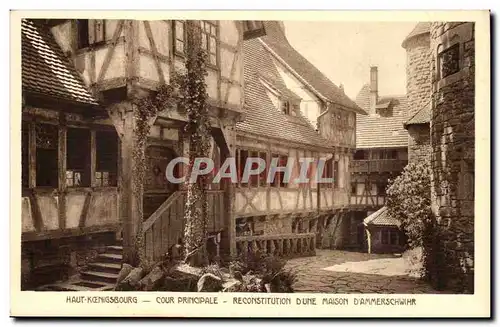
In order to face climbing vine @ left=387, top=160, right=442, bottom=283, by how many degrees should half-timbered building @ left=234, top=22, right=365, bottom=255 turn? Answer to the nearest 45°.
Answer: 0° — it already faces it

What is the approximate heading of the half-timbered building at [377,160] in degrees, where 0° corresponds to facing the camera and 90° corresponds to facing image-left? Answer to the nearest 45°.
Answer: approximately 0°

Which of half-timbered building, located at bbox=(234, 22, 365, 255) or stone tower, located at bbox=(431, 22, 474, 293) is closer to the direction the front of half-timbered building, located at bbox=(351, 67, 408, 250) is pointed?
the stone tower

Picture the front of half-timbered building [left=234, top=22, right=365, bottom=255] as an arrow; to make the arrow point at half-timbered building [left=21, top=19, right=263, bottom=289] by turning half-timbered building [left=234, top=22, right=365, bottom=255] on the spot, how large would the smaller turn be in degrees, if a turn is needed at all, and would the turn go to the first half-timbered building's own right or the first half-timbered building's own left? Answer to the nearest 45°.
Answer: approximately 90° to the first half-timbered building's own right
